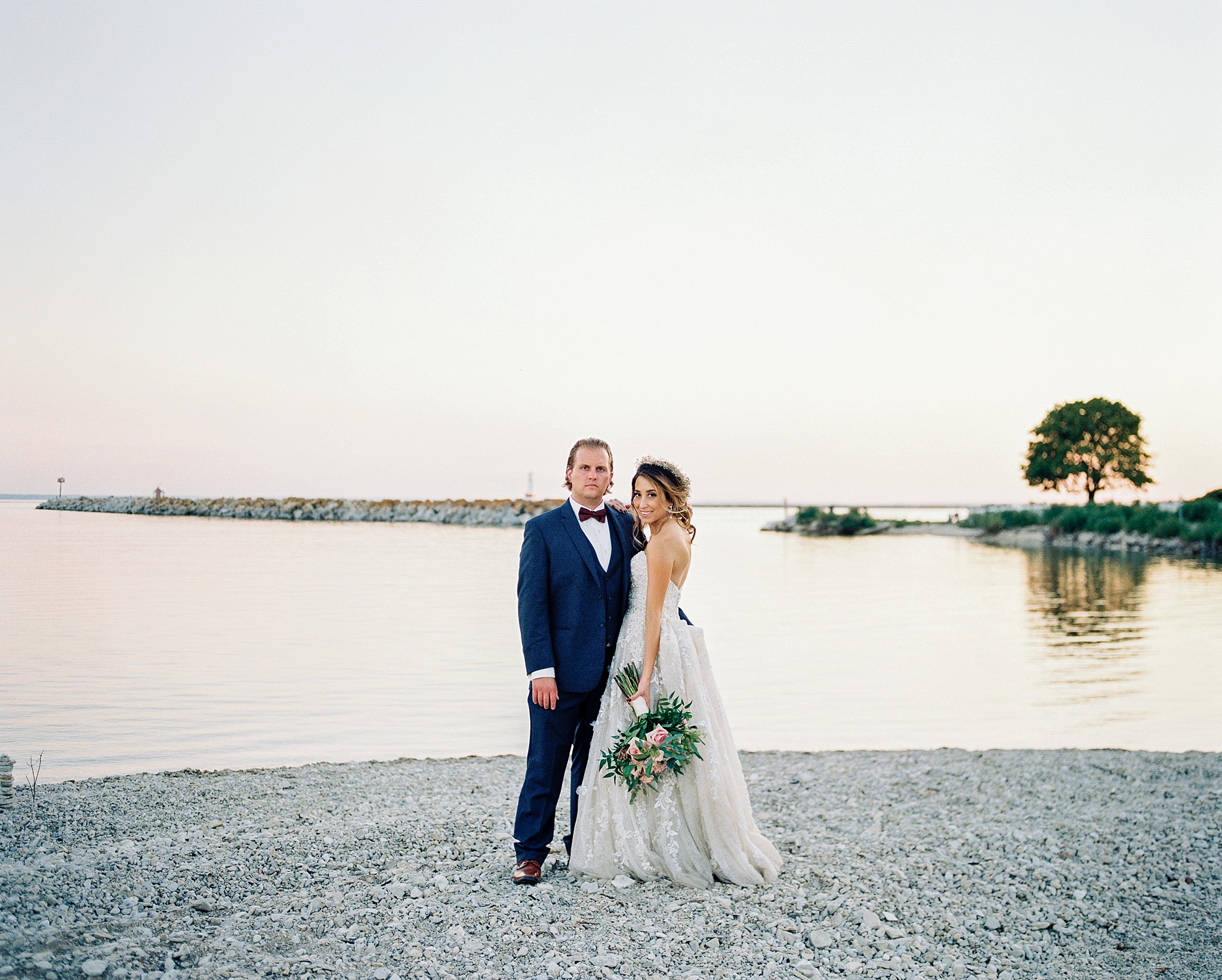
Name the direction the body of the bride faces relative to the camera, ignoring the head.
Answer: to the viewer's left

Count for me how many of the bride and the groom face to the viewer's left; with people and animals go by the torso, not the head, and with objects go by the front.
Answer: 1

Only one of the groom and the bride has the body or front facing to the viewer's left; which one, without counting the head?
the bride

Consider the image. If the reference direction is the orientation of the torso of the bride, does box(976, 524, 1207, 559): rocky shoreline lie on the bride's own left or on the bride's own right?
on the bride's own right
